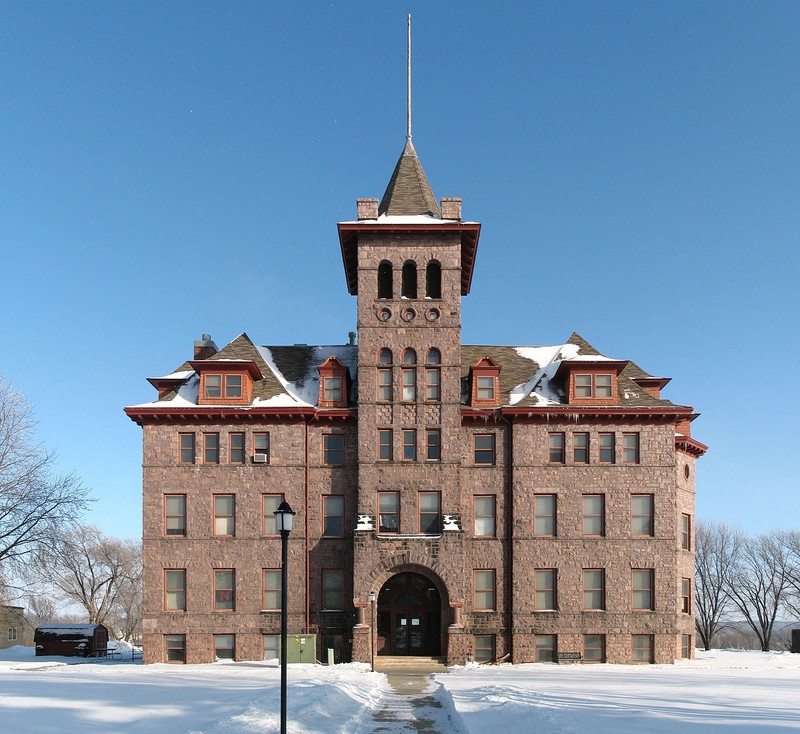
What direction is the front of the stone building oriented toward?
toward the camera

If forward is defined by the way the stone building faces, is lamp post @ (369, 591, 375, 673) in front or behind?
in front

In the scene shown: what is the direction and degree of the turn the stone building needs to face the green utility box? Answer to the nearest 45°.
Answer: approximately 45° to its right
